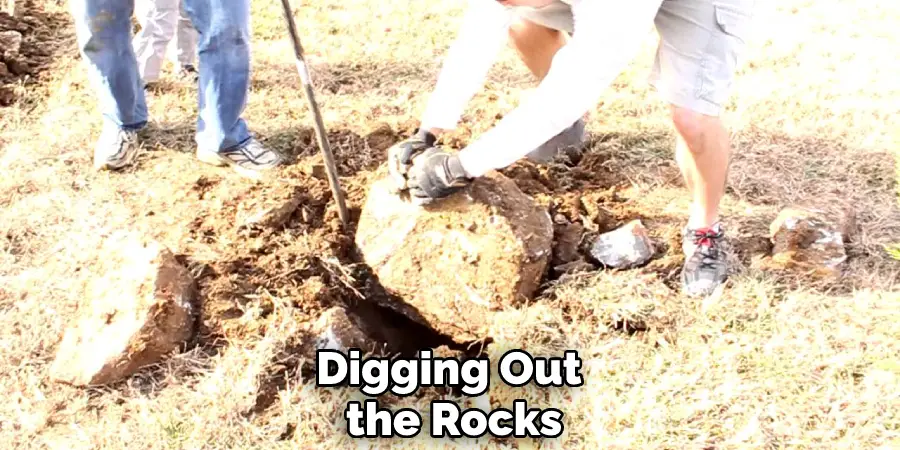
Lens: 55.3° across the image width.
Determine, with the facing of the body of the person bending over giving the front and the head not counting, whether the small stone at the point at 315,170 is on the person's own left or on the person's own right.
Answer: on the person's own right

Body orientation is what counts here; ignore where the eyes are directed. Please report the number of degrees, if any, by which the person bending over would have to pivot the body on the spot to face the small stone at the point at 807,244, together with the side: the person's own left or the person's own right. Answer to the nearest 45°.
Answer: approximately 135° to the person's own left

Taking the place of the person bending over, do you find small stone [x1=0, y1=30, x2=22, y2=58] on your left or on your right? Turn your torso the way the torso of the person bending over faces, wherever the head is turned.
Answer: on your right

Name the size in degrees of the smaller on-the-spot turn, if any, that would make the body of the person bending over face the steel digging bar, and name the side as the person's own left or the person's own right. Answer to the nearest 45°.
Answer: approximately 45° to the person's own right

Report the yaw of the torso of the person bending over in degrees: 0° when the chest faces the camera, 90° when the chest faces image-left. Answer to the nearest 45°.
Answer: approximately 45°

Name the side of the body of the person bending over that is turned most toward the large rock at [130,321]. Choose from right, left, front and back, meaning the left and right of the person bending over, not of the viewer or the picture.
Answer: front

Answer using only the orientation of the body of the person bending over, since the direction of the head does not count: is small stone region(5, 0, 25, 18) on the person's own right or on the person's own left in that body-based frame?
on the person's own right

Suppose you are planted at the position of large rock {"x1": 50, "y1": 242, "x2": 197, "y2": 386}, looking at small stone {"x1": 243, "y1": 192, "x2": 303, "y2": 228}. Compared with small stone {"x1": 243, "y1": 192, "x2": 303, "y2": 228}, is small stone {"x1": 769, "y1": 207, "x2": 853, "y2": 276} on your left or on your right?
right
